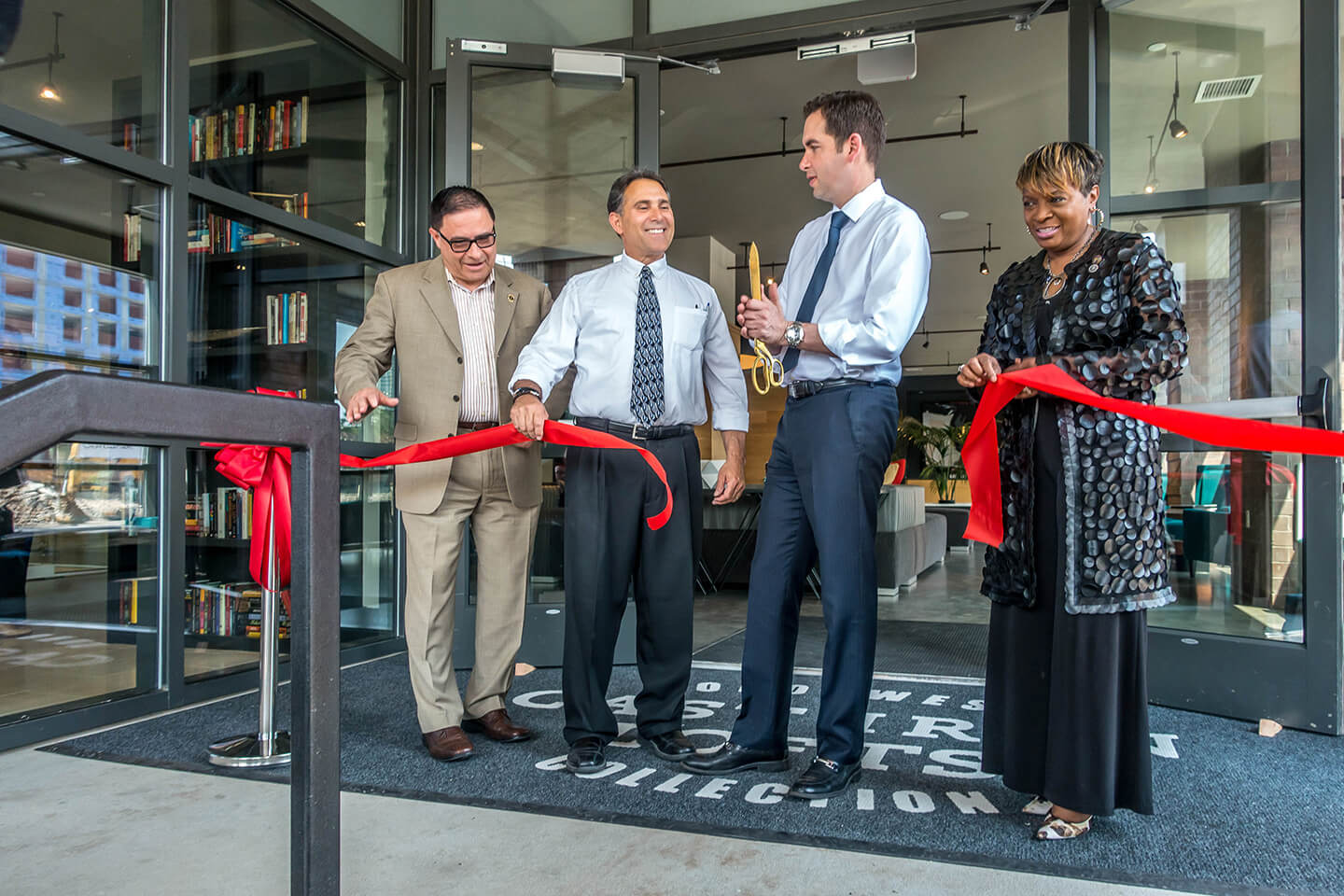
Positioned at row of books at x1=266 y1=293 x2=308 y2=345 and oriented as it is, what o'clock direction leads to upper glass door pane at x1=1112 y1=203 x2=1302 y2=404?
The upper glass door pane is roughly at 10 o'clock from the row of books.

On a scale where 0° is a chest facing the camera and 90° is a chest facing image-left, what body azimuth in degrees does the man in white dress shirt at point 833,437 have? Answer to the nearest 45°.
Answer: approximately 45°

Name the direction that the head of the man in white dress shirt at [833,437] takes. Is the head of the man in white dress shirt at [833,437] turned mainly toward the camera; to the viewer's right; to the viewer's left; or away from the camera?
to the viewer's left

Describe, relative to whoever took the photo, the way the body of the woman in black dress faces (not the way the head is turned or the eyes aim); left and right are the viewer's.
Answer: facing the viewer and to the left of the viewer

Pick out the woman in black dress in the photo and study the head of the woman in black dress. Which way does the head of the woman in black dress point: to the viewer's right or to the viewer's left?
to the viewer's left

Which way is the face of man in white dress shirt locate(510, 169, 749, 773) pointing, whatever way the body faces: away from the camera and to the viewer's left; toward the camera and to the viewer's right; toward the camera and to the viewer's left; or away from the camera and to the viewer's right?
toward the camera and to the viewer's right

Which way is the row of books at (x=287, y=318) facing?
toward the camera

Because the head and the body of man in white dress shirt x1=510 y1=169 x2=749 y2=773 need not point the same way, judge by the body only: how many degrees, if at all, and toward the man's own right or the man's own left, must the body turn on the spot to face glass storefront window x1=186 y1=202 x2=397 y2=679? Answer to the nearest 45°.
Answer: approximately 135° to the man's own right

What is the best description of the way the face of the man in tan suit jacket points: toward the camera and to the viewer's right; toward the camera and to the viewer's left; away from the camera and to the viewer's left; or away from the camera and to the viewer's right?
toward the camera and to the viewer's right

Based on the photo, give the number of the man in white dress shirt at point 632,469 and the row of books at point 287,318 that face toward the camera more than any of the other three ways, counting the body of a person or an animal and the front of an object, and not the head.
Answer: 2

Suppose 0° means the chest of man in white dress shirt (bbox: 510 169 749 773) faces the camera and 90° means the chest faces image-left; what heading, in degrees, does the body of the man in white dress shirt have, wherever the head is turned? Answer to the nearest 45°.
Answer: approximately 0°

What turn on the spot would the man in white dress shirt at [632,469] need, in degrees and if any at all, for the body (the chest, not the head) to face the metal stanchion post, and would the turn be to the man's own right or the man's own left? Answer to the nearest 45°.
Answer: approximately 90° to the man's own right

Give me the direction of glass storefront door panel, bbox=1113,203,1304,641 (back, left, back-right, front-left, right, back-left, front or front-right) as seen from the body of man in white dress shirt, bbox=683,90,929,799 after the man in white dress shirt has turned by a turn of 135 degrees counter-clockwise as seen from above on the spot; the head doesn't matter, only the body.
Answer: front-left

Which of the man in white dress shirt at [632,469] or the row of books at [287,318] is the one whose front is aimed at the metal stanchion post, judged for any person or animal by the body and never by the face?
the row of books
